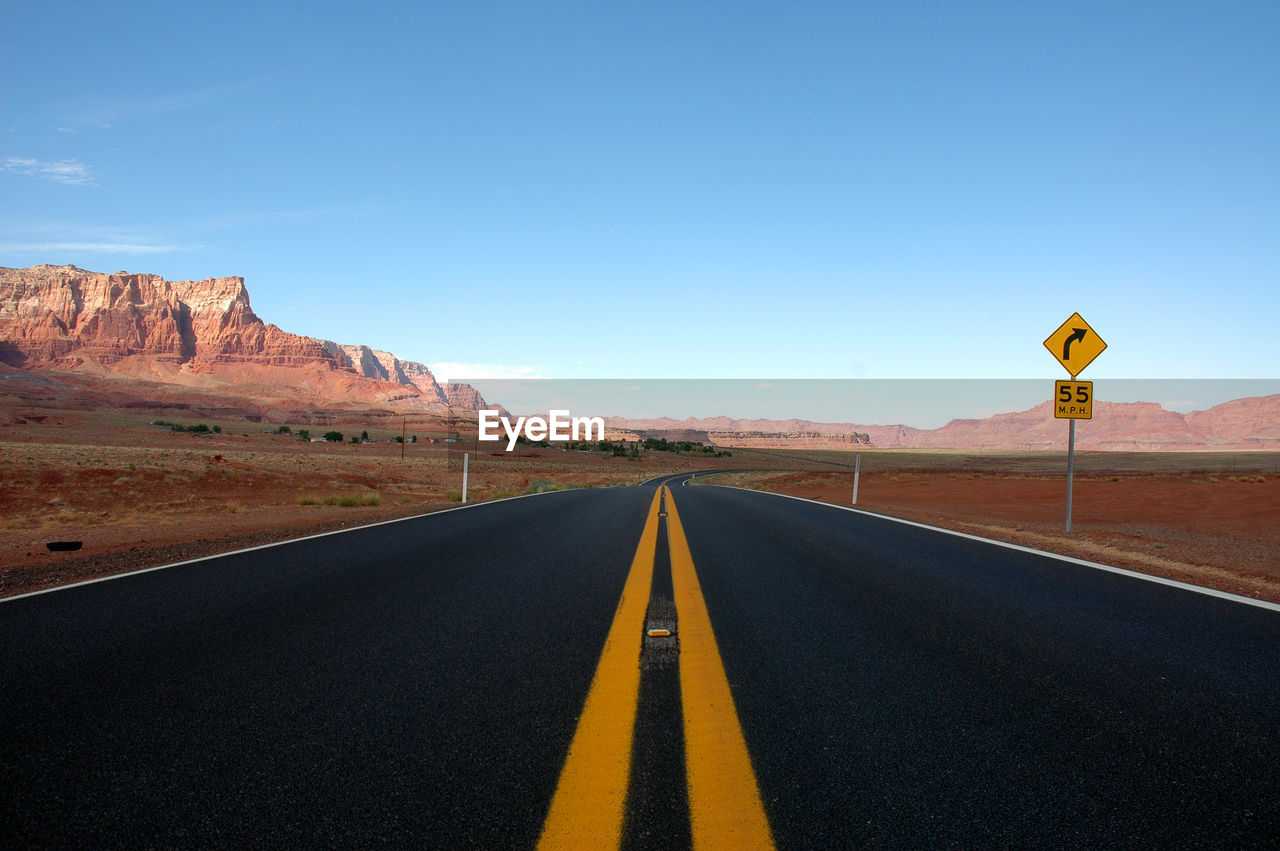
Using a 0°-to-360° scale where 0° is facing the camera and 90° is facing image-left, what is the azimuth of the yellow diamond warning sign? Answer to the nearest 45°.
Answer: approximately 0°

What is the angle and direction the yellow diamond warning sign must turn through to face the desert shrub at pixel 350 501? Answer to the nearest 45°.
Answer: approximately 90° to its right
